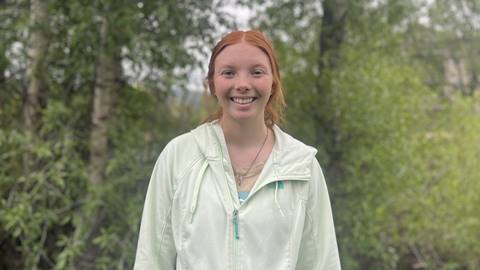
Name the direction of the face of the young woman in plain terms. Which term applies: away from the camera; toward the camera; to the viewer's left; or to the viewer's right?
toward the camera

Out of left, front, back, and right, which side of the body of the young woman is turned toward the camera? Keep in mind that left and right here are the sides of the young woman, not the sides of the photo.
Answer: front
